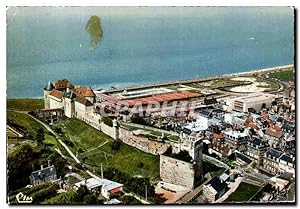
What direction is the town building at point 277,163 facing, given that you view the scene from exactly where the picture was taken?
facing the viewer and to the left of the viewer

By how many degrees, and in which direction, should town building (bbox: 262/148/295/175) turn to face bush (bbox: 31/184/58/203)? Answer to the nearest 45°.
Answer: approximately 45° to its right

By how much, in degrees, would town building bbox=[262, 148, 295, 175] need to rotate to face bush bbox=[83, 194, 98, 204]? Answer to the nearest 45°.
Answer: approximately 45° to its right

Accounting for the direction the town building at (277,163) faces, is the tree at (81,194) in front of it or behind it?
in front
